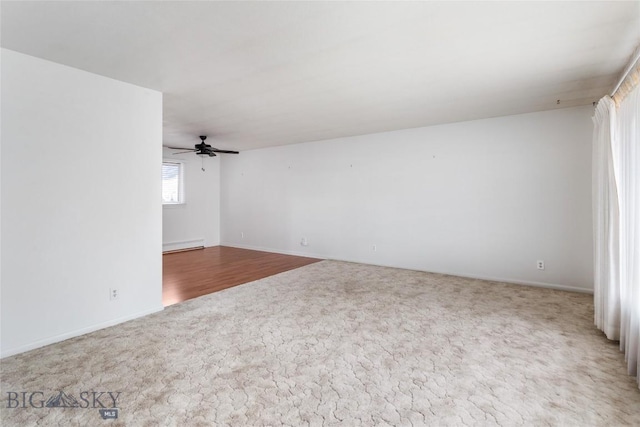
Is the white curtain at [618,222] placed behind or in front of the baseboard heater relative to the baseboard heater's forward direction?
in front

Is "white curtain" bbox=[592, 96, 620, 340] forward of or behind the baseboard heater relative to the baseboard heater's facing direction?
forward
